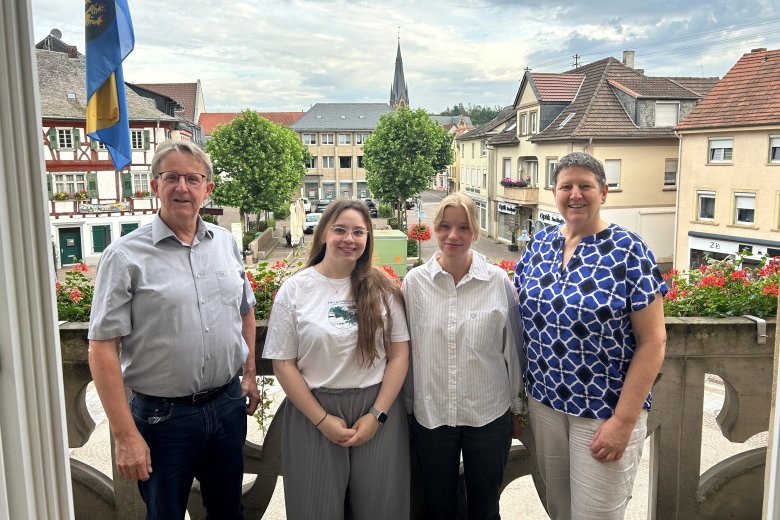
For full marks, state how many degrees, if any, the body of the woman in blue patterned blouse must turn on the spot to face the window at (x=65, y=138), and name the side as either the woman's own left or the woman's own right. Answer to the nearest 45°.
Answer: approximately 90° to the woman's own right

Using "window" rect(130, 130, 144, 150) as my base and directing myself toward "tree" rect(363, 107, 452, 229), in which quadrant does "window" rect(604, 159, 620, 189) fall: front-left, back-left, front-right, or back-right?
front-right

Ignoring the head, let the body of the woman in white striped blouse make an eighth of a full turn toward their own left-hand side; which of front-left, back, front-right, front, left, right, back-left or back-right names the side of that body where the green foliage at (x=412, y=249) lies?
back-left

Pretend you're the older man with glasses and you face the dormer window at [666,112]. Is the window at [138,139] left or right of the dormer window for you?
left

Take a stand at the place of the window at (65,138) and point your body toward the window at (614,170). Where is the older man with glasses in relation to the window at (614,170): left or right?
right

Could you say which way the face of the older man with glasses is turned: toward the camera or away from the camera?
toward the camera

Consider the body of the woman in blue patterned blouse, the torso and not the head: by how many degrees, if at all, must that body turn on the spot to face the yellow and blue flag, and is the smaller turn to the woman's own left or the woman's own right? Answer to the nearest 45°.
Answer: approximately 45° to the woman's own right

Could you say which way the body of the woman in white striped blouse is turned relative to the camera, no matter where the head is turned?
toward the camera

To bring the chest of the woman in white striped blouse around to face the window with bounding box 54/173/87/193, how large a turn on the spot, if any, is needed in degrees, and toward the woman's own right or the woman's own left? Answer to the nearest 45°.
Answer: approximately 135° to the woman's own right

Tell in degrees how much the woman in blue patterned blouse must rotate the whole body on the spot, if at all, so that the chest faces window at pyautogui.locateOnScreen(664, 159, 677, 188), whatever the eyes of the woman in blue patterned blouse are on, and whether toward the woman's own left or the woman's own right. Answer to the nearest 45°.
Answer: approximately 135° to the woman's own right

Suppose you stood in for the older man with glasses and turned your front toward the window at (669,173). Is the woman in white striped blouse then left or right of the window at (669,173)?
right

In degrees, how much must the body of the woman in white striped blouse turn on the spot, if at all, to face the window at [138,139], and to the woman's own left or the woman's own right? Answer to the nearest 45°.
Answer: approximately 135° to the woman's own right

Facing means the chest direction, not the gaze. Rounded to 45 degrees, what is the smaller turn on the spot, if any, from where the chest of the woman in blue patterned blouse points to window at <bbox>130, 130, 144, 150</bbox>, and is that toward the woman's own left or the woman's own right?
approximately 90° to the woman's own right

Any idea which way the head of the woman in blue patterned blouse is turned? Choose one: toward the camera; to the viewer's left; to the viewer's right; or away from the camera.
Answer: toward the camera

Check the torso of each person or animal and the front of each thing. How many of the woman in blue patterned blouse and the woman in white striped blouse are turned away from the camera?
0

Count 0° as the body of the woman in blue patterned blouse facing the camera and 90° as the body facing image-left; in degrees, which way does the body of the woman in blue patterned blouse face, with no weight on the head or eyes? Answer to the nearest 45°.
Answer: approximately 45°

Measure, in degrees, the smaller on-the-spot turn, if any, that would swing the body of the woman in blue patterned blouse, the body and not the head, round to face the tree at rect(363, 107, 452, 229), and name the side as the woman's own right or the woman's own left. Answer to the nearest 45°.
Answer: approximately 135° to the woman's own right
